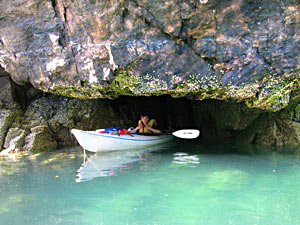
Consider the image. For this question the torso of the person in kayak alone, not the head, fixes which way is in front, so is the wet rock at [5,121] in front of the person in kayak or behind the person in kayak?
in front

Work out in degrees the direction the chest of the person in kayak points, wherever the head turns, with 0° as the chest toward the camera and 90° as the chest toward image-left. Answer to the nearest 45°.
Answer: approximately 45°

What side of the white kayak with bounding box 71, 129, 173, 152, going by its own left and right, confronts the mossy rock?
front

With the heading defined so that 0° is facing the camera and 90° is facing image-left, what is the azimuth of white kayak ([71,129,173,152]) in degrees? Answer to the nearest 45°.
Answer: approximately 45°

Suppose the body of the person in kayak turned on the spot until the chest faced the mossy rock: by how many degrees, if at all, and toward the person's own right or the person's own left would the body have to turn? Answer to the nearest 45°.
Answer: approximately 45° to the person's own right

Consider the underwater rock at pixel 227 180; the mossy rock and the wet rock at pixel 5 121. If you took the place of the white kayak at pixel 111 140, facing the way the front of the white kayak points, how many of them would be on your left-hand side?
1

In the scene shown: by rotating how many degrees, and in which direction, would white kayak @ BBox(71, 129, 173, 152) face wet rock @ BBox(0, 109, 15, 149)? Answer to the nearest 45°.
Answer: approximately 45° to its right
